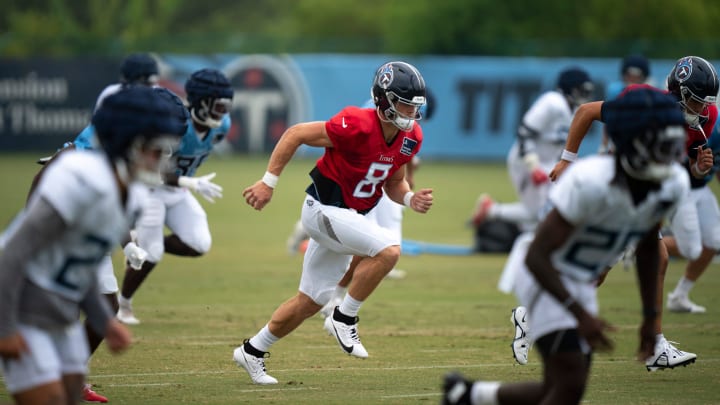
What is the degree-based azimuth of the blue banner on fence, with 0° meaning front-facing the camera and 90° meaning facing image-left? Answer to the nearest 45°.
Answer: approximately 0°

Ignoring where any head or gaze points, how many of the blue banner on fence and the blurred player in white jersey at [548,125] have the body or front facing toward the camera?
1

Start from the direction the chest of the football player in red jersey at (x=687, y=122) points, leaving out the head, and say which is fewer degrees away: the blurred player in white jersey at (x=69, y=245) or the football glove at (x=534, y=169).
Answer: the blurred player in white jersey

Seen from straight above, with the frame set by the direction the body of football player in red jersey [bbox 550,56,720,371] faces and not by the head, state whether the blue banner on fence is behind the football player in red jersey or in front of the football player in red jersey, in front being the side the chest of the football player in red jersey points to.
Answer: behind
